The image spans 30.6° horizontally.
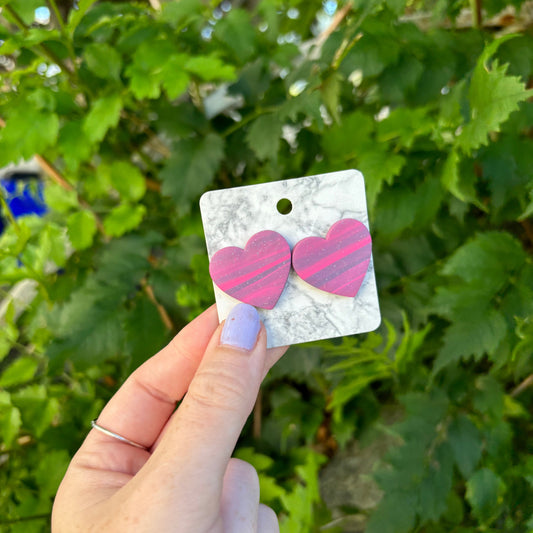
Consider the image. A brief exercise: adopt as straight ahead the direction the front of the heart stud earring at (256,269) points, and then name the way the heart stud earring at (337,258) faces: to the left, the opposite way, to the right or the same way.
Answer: the same way

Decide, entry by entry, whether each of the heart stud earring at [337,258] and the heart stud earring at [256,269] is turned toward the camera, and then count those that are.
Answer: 2

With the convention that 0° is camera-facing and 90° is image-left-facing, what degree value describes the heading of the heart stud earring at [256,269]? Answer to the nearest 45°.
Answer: approximately 0°

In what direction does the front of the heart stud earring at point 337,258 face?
toward the camera
